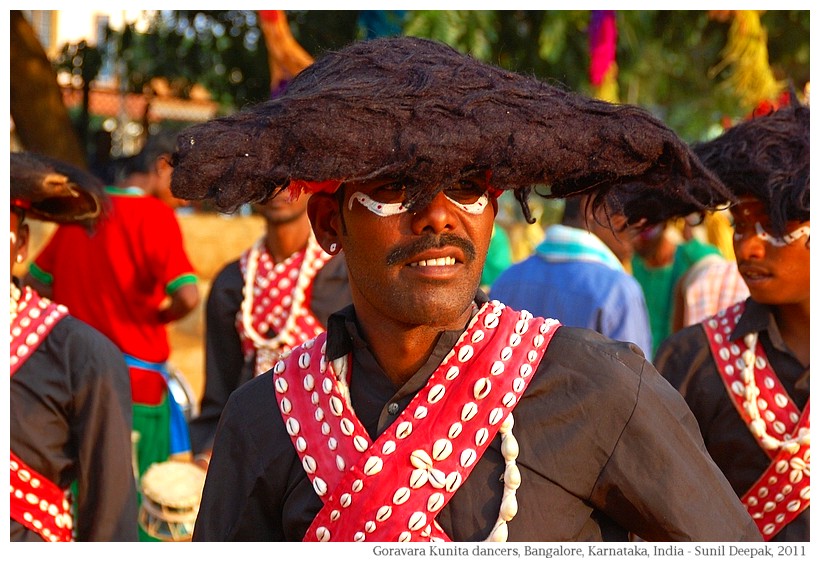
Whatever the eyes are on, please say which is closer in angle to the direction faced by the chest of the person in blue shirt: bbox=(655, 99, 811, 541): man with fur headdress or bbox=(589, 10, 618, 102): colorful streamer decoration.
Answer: the colorful streamer decoration

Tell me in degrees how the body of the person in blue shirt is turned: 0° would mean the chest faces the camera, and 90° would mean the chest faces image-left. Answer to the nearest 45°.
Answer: approximately 225°

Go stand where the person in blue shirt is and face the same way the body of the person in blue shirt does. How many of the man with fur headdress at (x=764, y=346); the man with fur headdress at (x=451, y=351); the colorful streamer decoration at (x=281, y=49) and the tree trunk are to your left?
2

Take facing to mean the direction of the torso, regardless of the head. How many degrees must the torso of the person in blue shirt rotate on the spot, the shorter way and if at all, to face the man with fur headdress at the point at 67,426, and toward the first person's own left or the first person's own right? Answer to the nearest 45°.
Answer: approximately 180°

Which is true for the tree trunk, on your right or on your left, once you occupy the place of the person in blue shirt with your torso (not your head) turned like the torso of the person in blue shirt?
on your left

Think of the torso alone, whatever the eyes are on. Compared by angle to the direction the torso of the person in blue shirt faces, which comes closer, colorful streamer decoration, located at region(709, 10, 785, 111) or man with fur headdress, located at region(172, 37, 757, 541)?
the colorful streamer decoration

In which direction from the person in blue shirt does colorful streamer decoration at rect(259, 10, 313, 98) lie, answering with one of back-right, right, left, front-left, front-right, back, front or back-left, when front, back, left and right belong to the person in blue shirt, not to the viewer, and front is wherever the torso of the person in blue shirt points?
left
